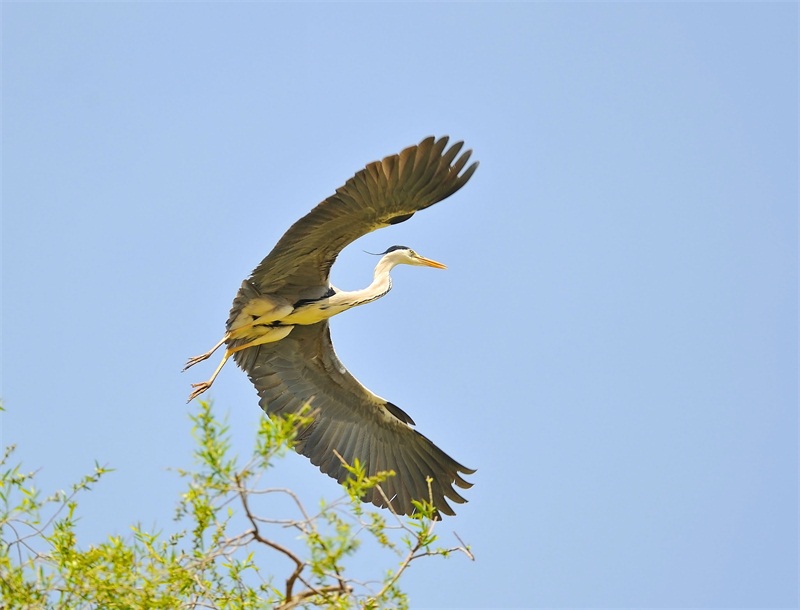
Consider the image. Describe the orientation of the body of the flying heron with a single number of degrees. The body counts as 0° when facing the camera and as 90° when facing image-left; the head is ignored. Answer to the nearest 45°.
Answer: approximately 270°
